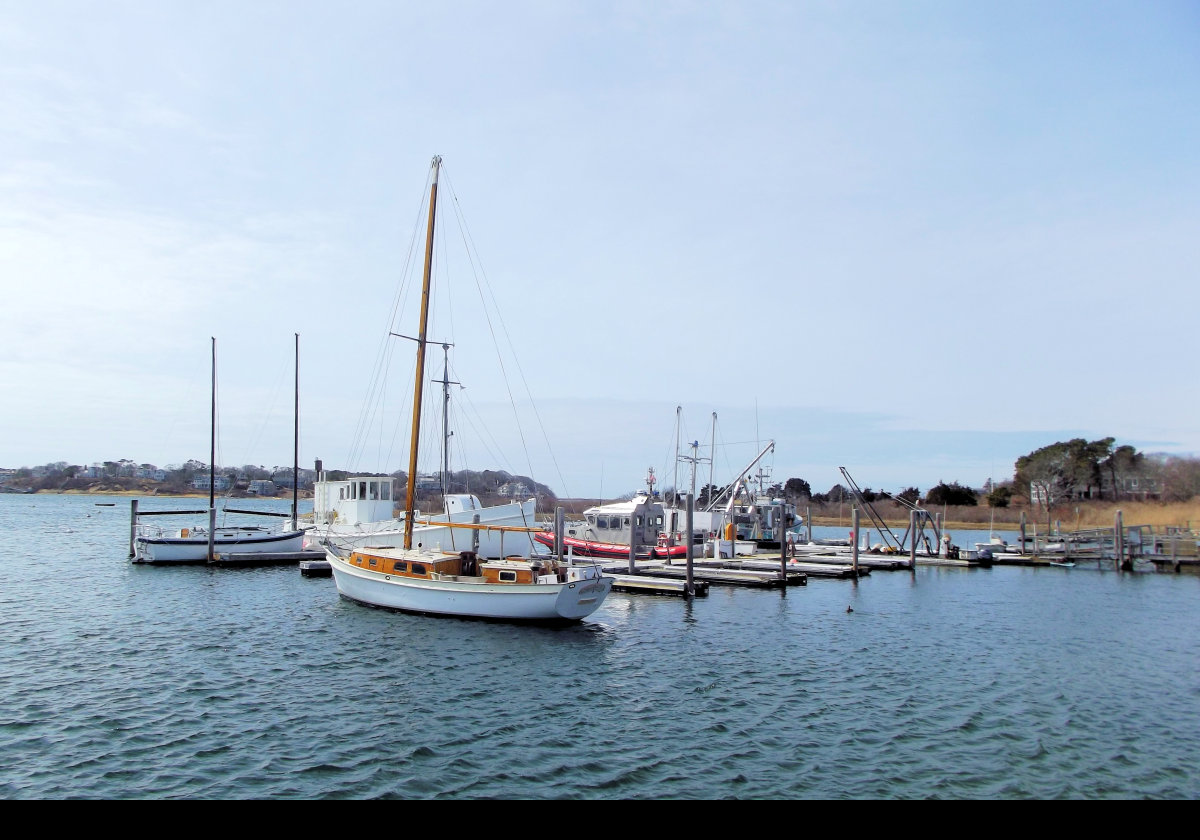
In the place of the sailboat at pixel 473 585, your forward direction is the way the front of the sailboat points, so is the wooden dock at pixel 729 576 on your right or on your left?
on your right

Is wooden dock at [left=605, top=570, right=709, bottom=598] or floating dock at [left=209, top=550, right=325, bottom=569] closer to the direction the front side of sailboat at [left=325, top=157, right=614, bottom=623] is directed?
the floating dock

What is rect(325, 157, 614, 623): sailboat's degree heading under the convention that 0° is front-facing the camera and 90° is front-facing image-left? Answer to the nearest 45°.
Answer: approximately 135°

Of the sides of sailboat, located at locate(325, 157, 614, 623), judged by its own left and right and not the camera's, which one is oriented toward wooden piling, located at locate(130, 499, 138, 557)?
front

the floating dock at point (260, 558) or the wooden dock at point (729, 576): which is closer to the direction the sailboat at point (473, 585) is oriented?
the floating dock
